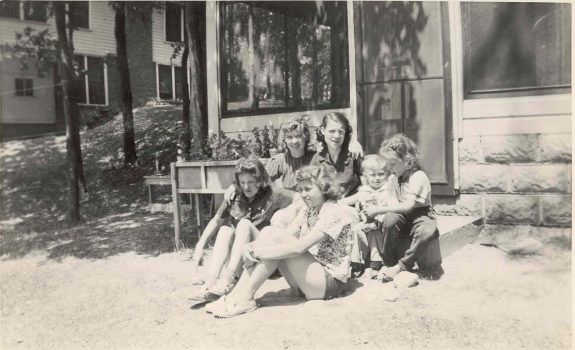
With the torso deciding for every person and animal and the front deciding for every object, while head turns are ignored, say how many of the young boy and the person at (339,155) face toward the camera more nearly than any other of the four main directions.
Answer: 2

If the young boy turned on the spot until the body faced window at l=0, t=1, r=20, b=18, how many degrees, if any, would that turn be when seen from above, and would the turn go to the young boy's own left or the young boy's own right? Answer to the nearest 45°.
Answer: approximately 90° to the young boy's own right

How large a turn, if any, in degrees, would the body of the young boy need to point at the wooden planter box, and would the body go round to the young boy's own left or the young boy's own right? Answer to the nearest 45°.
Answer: approximately 135° to the young boy's own right

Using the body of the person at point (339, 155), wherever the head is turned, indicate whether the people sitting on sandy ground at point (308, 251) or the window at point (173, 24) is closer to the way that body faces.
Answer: the people sitting on sandy ground
